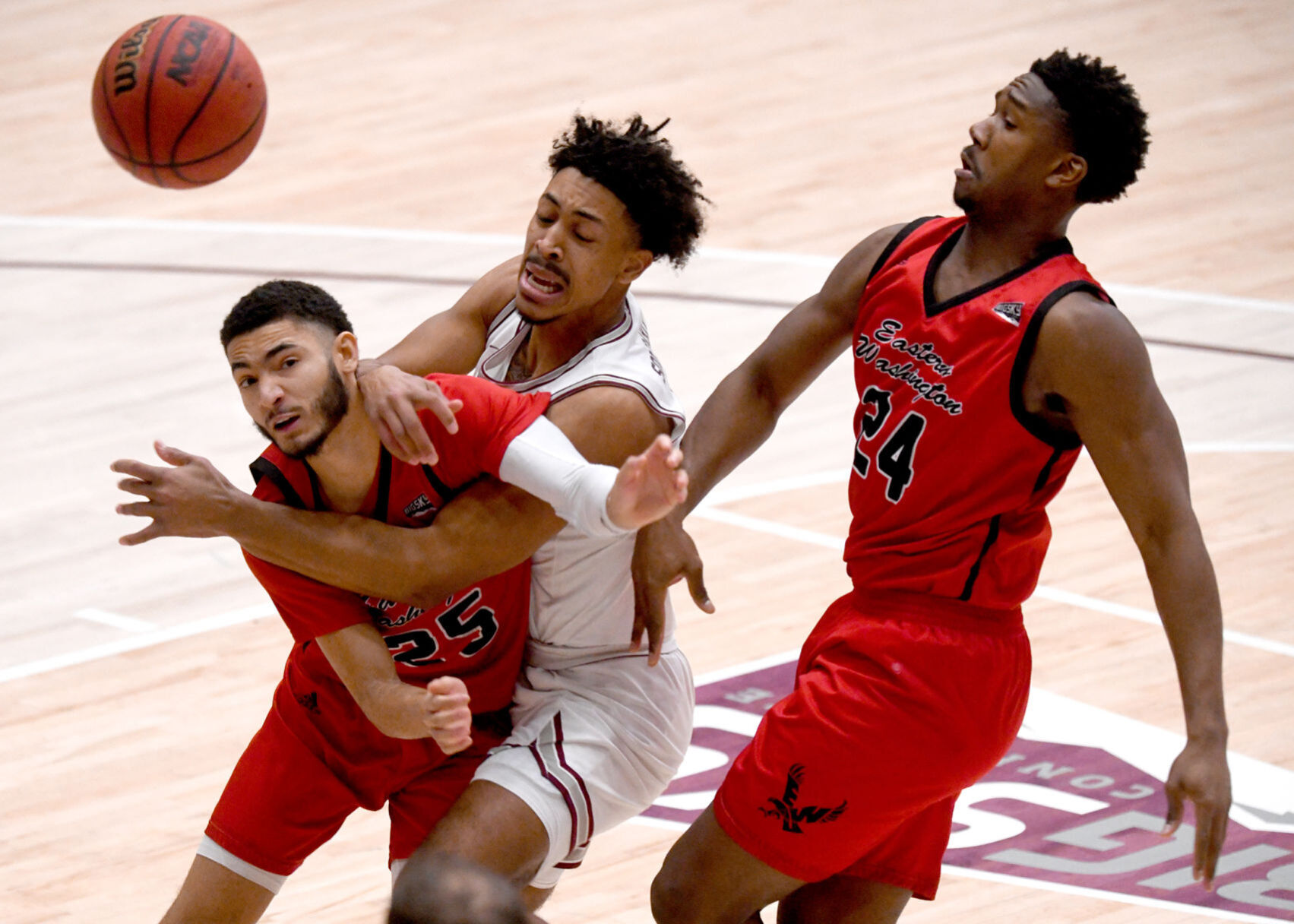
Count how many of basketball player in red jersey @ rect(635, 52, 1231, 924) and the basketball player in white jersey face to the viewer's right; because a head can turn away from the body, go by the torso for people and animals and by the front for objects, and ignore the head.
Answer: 0

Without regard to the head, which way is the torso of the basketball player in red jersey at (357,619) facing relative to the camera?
toward the camera

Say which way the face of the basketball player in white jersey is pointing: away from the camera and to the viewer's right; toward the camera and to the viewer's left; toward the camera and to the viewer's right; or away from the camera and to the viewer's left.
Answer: toward the camera and to the viewer's left

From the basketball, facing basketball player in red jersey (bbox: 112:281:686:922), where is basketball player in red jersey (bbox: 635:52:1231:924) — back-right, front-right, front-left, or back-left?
front-left

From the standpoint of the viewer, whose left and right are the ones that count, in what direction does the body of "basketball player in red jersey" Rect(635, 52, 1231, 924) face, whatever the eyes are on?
facing the viewer and to the left of the viewer

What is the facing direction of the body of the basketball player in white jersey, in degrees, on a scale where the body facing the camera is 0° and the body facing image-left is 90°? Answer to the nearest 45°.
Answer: approximately 45°

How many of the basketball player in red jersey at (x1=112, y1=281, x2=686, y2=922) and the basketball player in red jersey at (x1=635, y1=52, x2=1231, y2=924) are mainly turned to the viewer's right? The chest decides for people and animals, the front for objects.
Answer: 0

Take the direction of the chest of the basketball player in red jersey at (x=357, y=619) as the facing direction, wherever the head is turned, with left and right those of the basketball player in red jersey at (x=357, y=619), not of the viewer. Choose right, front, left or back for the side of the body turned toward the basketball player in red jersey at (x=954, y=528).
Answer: left

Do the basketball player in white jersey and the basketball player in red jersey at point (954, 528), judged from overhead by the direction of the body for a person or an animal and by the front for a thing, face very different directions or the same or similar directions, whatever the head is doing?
same or similar directions

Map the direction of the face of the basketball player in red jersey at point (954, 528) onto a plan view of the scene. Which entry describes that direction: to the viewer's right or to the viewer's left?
to the viewer's left

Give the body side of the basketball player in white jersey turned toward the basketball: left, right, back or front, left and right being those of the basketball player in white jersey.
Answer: right

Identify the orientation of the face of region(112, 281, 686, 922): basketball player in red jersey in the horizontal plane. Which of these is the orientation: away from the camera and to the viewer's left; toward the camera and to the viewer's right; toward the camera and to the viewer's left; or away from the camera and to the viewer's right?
toward the camera and to the viewer's left
